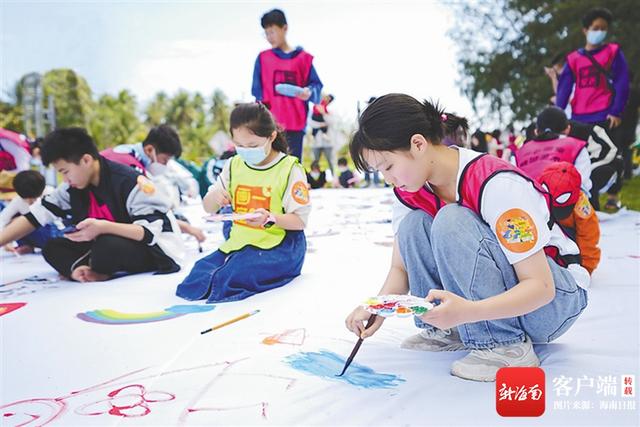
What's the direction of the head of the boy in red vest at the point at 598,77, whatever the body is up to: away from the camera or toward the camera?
toward the camera

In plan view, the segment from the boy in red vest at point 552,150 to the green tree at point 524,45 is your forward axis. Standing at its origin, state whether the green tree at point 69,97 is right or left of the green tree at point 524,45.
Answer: left

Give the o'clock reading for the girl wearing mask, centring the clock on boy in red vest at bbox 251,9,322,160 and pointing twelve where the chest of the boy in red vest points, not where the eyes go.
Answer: The girl wearing mask is roughly at 12 o'clock from the boy in red vest.

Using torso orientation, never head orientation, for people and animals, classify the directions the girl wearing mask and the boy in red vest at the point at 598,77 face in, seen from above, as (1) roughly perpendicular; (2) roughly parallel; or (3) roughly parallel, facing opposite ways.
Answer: roughly parallel

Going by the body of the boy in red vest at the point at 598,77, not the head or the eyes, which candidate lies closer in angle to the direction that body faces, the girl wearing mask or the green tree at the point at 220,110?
the girl wearing mask

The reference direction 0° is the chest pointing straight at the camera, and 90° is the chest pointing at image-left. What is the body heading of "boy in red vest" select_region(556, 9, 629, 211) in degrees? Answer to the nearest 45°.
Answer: approximately 0°

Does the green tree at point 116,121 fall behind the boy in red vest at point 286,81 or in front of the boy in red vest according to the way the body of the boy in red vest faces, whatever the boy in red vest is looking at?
behind

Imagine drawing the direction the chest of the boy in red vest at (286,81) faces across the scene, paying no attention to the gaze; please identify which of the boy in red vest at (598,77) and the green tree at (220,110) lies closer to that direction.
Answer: the boy in red vest

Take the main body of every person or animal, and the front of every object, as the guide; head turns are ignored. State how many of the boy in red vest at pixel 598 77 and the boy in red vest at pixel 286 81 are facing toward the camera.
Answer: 2

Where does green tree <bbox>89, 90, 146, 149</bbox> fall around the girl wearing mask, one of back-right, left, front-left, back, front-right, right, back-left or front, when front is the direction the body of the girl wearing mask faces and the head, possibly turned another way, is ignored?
back-right

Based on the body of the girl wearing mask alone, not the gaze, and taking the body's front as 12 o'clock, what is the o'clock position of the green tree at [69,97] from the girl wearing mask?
The green tree is roughly at 4 o'clock from the girl wearing mask.

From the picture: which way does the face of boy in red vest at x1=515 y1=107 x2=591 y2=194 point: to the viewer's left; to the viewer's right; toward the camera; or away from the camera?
away from the camera
